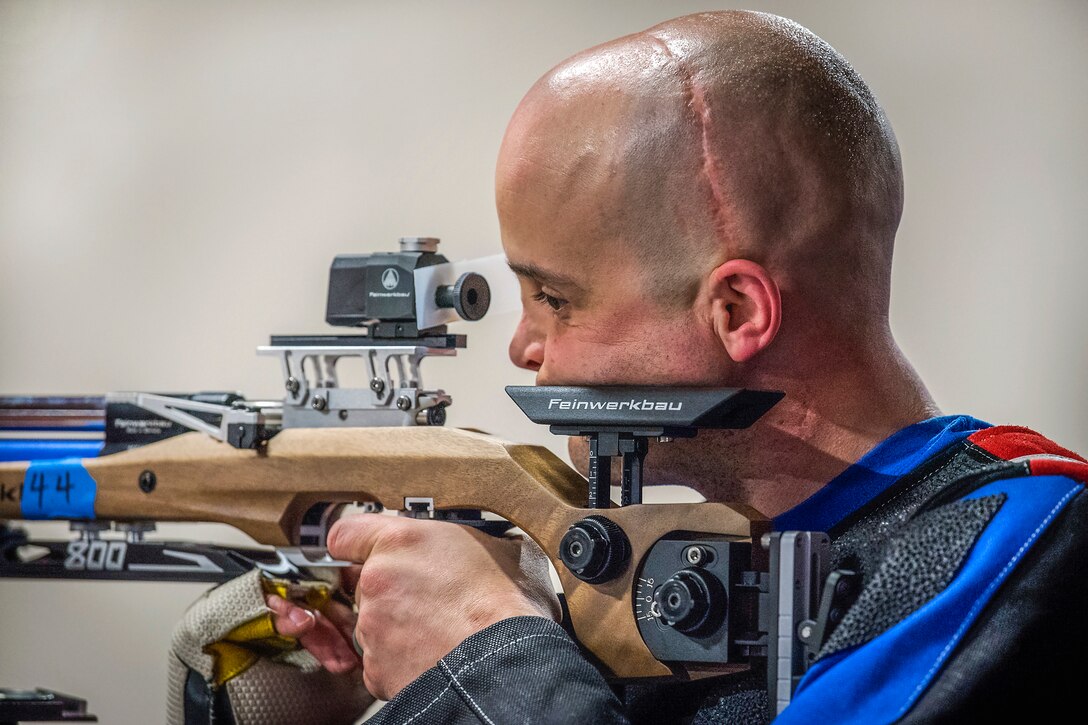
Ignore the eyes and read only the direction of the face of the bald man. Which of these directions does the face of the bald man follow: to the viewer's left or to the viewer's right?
to the viewer's left

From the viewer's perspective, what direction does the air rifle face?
to the viewer's left

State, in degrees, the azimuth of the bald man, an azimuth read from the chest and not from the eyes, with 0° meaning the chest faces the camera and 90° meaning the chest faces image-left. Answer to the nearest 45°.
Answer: approximately 90°
